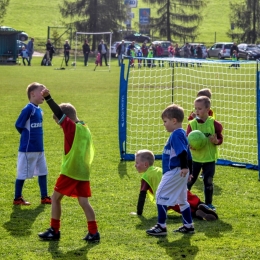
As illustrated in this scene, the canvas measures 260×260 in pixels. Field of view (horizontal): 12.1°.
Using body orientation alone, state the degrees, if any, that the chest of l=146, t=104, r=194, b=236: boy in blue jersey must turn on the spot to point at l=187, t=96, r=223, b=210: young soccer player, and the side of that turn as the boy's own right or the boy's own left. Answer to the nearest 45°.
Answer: approximately 90° to the boy's own right

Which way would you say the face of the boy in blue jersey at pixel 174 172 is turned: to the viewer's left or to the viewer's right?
to the viewer's left
